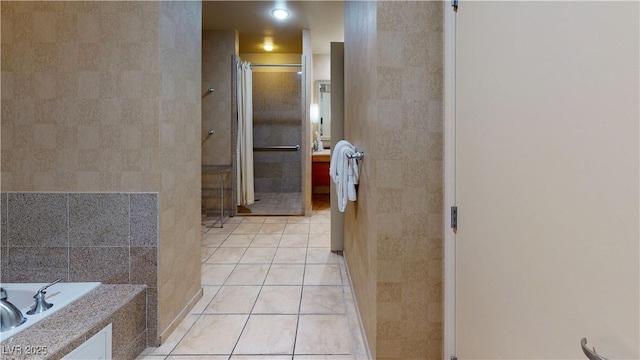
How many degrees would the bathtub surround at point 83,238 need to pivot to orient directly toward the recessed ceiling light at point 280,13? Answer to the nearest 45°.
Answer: approximately 135° to its left

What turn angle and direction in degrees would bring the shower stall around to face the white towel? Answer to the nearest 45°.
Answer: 0° — it already faces it
